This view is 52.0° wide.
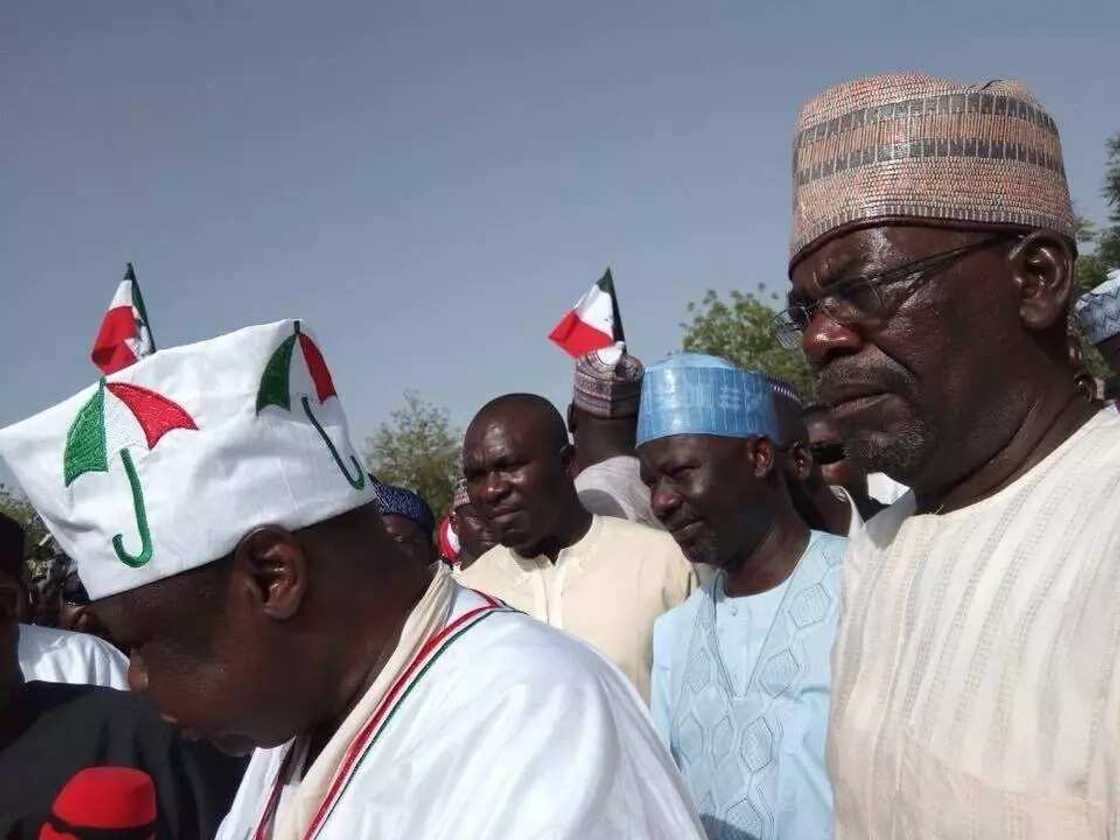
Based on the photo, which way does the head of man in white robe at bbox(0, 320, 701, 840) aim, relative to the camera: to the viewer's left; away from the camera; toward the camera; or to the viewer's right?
to the viewer's left

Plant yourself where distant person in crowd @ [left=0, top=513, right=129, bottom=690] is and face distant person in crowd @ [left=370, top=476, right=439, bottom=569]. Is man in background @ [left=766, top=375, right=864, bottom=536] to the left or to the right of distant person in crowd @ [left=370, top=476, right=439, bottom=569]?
right

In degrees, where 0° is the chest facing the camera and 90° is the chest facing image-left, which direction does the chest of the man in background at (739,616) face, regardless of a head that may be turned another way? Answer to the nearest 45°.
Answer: approximately 45°

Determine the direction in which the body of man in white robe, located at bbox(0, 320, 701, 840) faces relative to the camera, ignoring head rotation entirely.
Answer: to the viewer's left

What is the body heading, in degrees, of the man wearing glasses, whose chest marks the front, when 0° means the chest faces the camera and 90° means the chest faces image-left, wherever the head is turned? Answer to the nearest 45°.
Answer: approximately 45°

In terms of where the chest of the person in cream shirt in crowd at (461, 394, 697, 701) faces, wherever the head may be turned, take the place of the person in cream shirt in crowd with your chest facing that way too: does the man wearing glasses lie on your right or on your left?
on your left

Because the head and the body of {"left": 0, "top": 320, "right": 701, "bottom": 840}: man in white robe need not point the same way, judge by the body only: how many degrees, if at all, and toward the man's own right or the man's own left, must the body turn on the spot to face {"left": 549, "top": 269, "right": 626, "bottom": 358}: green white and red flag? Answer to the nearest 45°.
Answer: approximately 90° to the man's own right

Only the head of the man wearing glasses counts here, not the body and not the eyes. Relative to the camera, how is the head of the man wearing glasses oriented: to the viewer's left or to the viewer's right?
to the viewer's left

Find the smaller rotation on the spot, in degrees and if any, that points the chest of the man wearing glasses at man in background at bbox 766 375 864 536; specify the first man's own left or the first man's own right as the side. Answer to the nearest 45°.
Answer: approximately 135° to the first man's own right

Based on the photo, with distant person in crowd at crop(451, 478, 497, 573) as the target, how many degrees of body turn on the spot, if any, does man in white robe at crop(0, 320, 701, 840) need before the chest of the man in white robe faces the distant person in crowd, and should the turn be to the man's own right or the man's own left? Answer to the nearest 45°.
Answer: approximately 90° to the man's own right

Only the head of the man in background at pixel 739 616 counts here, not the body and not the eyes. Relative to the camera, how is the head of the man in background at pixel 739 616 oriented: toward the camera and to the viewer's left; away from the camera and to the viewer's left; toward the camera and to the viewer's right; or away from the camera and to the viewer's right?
toward the camera and to the viewer's left
